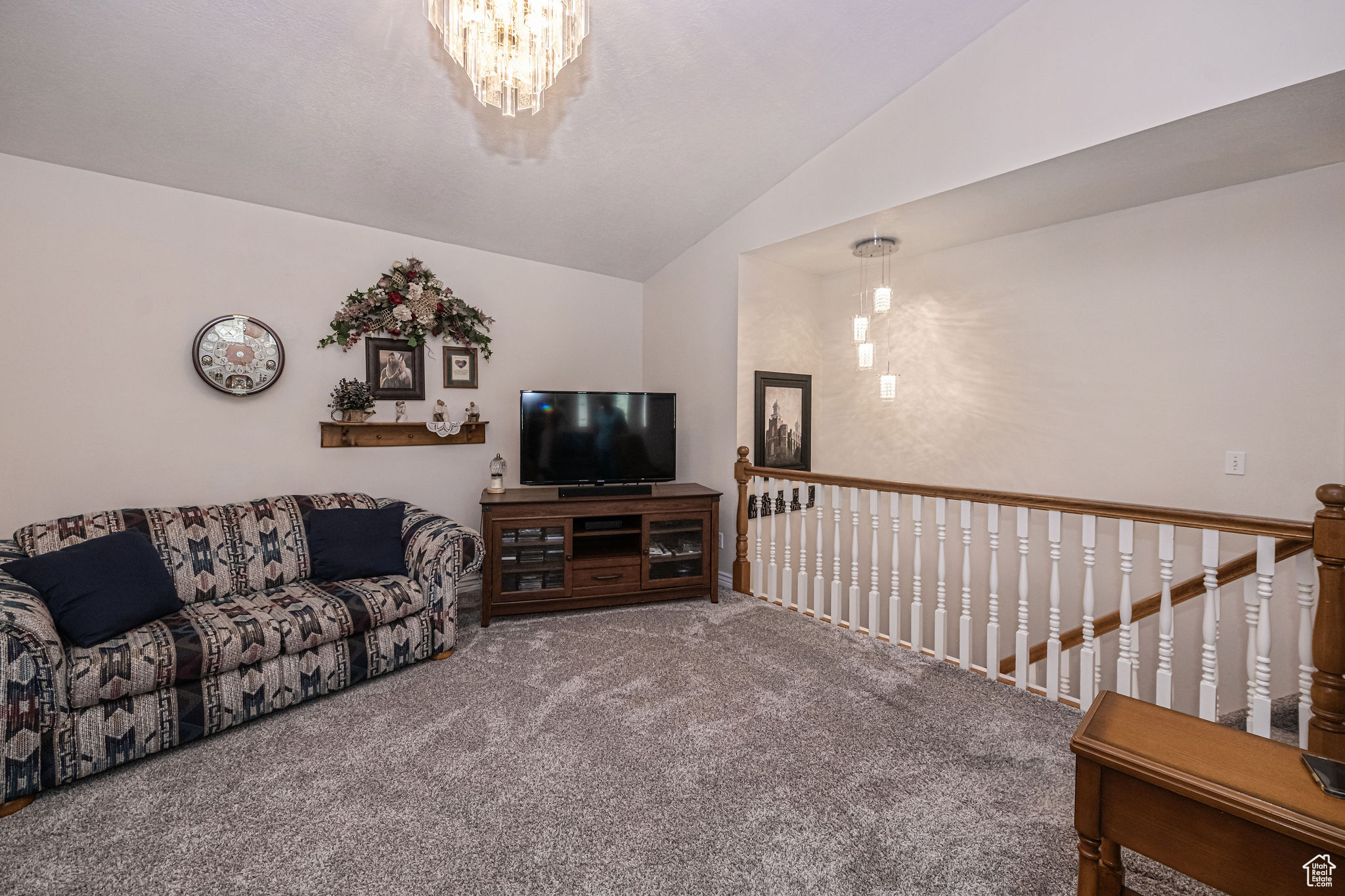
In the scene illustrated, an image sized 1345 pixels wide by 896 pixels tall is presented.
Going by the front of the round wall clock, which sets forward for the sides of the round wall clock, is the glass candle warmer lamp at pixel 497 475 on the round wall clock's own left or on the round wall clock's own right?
on the round wall clock's own left

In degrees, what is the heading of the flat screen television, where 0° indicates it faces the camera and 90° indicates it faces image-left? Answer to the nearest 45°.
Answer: approximately 0°

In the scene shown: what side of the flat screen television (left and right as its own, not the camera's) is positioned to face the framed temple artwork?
left

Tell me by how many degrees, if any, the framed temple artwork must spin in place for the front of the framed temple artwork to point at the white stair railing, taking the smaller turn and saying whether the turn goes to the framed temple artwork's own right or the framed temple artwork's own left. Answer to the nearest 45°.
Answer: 0° — it already faces it

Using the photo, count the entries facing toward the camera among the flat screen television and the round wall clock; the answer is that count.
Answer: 2

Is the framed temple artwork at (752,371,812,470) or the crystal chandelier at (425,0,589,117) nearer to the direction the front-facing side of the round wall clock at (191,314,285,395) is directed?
the crystal chandelier

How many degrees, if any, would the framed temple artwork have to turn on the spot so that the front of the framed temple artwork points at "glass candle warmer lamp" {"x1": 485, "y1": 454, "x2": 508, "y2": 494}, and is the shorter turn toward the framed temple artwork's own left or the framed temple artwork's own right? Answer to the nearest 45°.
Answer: approximately 90° to the framed temple artwork's own right

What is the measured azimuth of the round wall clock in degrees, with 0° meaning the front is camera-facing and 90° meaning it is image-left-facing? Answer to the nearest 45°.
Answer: approximately 0°

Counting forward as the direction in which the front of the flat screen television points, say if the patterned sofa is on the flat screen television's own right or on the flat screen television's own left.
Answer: on the flat screen television's own right
